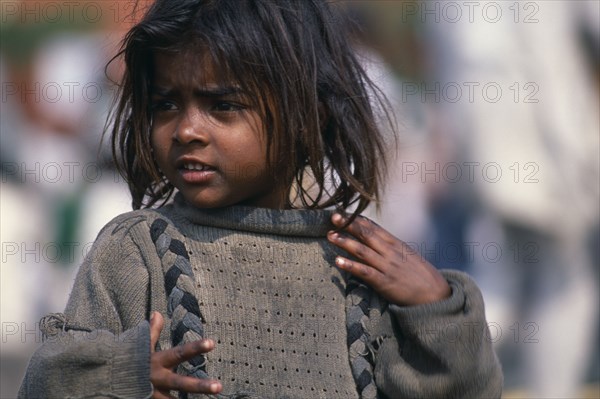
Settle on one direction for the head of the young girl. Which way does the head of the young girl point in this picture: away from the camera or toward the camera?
toward the camera

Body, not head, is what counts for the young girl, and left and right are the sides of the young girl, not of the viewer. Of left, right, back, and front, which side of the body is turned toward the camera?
front
